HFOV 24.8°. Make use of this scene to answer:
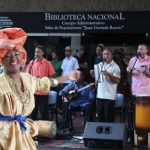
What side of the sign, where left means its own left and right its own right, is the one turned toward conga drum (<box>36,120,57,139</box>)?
front

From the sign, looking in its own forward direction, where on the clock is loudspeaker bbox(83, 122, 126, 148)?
The loudspeaker is roughly at 12 o'clock from the sign.

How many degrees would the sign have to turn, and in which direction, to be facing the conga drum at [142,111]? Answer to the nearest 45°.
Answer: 0° — it already faces it

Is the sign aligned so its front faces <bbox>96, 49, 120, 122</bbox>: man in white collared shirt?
yes

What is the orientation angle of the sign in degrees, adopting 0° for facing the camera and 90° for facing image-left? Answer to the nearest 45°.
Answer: approximately 0°

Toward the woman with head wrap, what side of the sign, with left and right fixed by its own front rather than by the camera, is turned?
front
